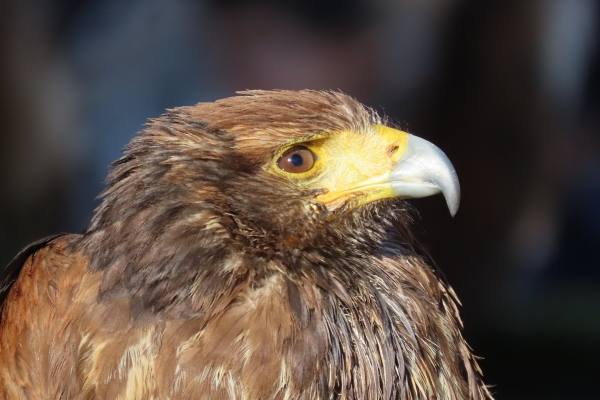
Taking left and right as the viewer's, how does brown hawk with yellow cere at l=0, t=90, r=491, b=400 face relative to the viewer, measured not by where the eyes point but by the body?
facing to the right of the viewer
